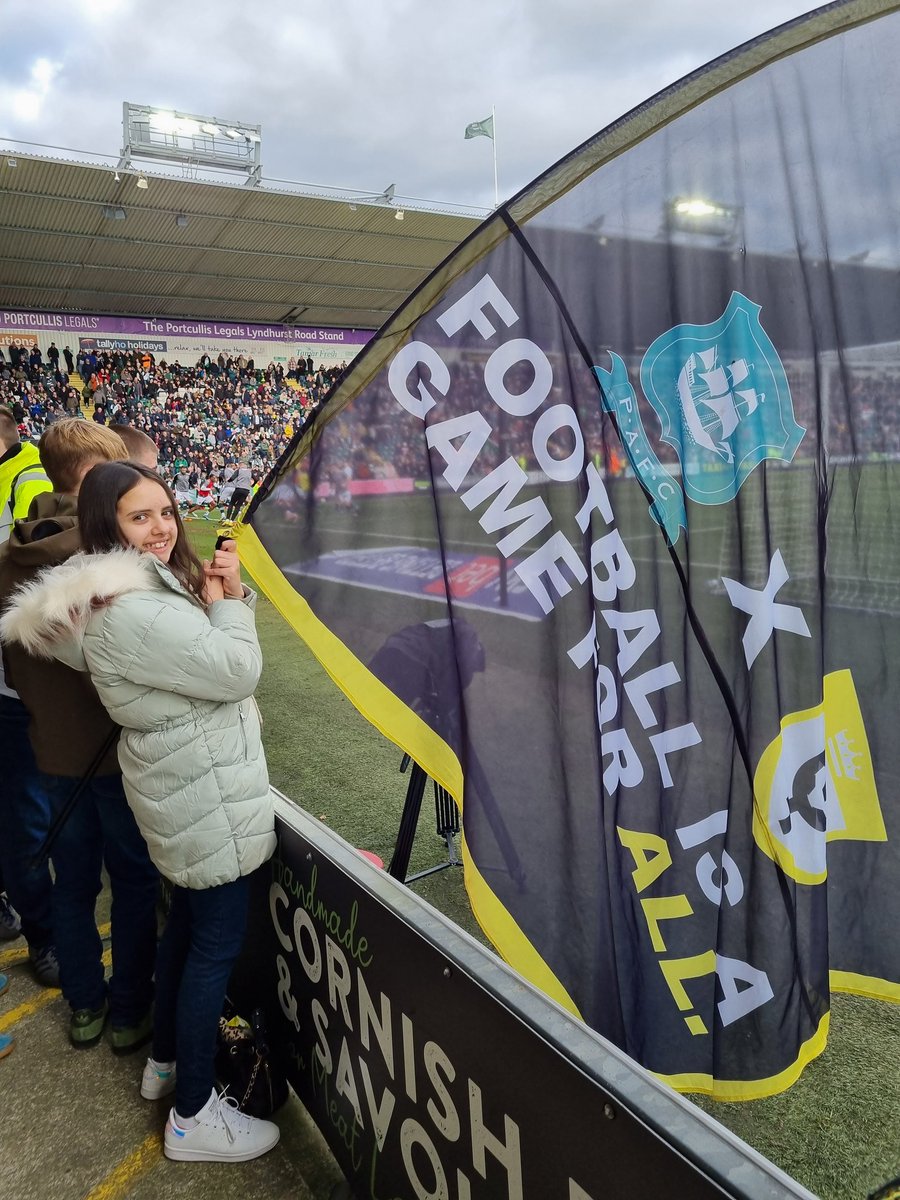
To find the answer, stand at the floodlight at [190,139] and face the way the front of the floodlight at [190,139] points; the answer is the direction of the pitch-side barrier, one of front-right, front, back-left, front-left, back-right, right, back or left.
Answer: front-right

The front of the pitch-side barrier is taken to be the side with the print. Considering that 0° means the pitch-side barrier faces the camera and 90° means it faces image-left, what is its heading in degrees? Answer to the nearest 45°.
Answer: approximately 45°

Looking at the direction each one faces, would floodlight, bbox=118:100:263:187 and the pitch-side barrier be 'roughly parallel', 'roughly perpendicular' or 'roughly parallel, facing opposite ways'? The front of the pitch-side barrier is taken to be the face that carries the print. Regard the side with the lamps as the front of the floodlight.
roughly perpendicular

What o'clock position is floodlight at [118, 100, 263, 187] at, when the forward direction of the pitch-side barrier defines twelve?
The floodlight is roughly at 4 o'clock from the pitch-side barrier.

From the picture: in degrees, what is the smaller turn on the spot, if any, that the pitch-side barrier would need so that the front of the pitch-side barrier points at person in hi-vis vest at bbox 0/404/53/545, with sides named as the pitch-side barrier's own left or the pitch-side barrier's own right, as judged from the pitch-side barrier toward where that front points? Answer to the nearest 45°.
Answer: approximately 90° to the pitch-side barrier's own right

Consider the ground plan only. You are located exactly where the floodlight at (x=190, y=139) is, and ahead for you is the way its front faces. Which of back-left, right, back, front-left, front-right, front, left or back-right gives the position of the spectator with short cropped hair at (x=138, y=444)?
front-right
